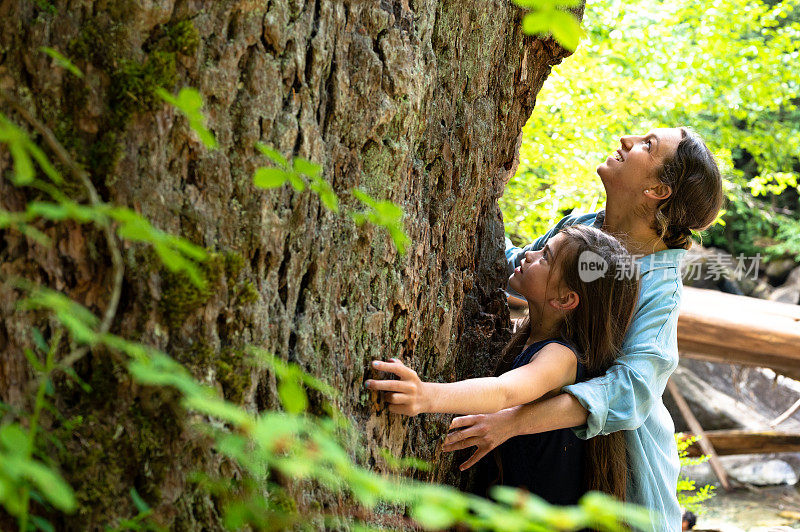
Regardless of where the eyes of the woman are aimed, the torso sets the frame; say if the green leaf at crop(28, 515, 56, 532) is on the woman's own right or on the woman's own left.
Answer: on the woman's own left

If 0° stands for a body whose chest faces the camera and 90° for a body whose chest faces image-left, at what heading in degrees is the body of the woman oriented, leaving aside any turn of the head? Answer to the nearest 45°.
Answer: approximately 90°

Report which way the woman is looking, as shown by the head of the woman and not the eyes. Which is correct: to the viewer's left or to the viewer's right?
to the viewer's left

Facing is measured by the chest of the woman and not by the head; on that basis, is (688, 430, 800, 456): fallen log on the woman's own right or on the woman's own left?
on the woman's own right

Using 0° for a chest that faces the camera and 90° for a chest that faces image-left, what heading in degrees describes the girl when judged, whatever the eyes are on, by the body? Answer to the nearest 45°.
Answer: approximately 90°

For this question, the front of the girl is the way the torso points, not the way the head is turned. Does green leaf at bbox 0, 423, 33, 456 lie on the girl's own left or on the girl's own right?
on the girl's own left

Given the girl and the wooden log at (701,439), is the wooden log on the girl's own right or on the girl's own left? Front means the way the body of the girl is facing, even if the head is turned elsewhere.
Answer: on the girl's own right

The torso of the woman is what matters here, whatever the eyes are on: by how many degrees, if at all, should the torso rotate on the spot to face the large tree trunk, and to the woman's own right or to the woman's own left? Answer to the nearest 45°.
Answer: approximately 45° to the woman's own left

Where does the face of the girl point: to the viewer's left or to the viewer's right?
to the viewer's left
